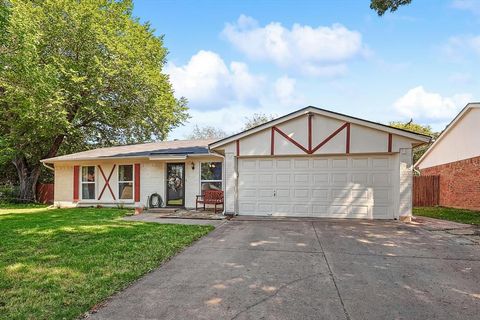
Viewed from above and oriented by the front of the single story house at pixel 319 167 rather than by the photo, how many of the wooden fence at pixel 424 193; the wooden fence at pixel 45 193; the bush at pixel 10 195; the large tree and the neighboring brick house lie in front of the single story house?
0

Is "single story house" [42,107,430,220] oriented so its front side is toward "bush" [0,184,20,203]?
no

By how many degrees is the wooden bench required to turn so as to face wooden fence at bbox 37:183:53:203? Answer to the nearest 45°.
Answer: approximately 90° to its right

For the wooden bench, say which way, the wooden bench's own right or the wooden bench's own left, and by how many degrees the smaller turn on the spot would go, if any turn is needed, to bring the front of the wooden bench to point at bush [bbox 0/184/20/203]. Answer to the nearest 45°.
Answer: approximately 90° to the wooden bench's own right

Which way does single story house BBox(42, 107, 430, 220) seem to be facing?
toward the camera

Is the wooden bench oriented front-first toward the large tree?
no

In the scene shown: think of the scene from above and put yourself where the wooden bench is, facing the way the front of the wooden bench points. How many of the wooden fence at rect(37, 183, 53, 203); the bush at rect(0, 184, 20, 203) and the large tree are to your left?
0

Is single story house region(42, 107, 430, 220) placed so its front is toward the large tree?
no

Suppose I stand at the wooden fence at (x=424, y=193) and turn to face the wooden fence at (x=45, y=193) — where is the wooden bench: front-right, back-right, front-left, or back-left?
front-left

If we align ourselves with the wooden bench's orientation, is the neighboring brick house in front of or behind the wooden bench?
behind

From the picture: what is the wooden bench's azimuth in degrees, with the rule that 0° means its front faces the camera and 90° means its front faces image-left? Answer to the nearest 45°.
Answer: approximately 45°
